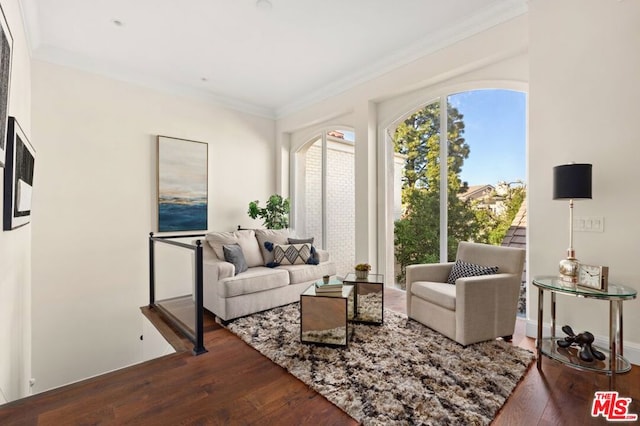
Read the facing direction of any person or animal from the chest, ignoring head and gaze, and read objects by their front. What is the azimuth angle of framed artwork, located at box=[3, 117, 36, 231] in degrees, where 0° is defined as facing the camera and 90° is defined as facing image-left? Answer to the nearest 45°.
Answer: approximately 270°

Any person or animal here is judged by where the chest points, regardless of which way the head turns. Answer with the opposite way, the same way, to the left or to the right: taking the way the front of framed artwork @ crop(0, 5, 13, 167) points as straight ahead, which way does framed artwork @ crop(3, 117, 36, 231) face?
the same way

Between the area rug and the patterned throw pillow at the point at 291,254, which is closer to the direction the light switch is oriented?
the area rug

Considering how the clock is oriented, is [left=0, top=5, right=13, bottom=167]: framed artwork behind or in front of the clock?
in front

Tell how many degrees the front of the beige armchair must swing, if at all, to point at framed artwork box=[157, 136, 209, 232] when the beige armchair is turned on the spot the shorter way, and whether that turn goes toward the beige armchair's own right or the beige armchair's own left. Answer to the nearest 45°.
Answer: approximately 45° to the beige armchair's own right

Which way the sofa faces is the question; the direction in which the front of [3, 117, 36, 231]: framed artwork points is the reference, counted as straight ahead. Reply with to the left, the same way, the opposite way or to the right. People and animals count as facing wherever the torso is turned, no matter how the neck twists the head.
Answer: to the right

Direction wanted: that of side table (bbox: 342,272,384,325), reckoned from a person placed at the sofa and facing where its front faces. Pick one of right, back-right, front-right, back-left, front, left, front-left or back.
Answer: front

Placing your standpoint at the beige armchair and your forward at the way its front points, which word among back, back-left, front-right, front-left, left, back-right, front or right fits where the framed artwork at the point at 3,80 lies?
front

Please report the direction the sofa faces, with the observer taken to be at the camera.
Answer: facing the viewer and to the right of the viewer

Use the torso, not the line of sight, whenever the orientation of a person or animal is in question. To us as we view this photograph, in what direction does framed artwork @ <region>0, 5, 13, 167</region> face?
facing to the right of the viewer

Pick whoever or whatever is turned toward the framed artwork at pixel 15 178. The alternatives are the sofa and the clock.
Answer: the clock

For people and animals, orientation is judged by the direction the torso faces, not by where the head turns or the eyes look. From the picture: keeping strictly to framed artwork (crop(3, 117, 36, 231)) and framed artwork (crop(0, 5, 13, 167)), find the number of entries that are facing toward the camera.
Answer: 0

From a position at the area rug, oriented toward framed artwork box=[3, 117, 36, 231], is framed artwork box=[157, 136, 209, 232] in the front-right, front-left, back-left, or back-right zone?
front-right

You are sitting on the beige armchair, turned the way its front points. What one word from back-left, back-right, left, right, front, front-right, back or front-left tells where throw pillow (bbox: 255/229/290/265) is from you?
front-right

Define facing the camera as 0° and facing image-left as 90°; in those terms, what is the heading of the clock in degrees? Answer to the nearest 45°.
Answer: approximately 45°
